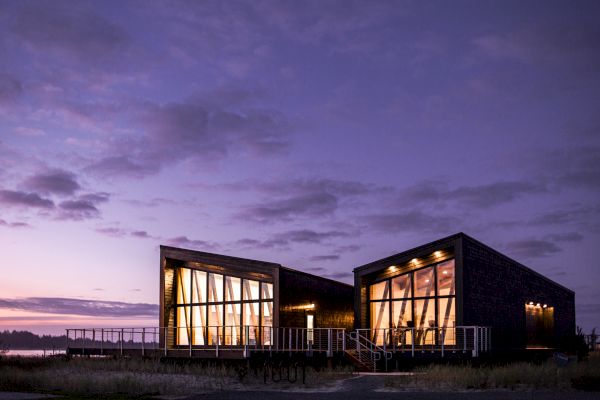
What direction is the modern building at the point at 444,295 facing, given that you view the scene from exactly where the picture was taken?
facing the viewer and to the left of the viewer

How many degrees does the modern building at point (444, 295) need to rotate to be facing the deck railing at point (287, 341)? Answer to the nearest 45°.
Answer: approximately 45° to its right
